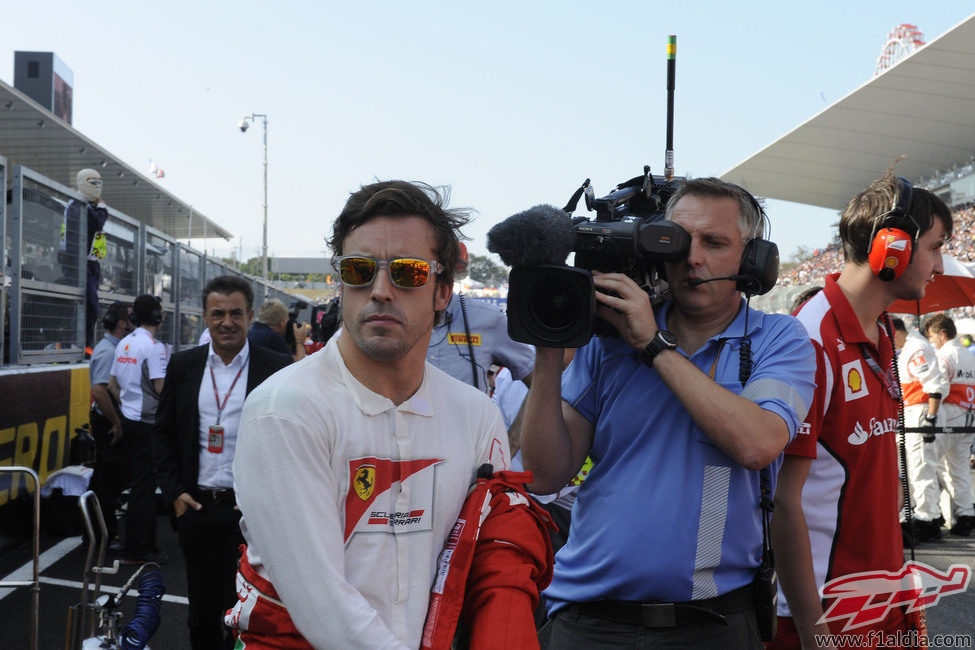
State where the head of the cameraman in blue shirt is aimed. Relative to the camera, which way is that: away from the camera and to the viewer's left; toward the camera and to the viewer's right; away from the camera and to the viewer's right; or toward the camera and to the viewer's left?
toward the camera and to the viewer's left

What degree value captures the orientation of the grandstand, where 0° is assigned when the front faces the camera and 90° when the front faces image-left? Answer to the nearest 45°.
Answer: approximately 45°

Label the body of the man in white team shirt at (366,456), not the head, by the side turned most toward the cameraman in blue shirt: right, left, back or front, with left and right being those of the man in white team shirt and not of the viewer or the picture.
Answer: left

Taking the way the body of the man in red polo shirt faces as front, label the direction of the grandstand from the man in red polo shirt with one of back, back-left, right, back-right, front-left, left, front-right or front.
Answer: back-left

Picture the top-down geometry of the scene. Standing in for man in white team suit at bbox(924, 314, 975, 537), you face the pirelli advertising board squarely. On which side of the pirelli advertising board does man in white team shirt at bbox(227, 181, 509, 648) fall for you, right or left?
left

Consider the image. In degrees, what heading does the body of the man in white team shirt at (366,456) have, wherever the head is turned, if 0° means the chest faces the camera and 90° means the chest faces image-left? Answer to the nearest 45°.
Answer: approximately 0°
